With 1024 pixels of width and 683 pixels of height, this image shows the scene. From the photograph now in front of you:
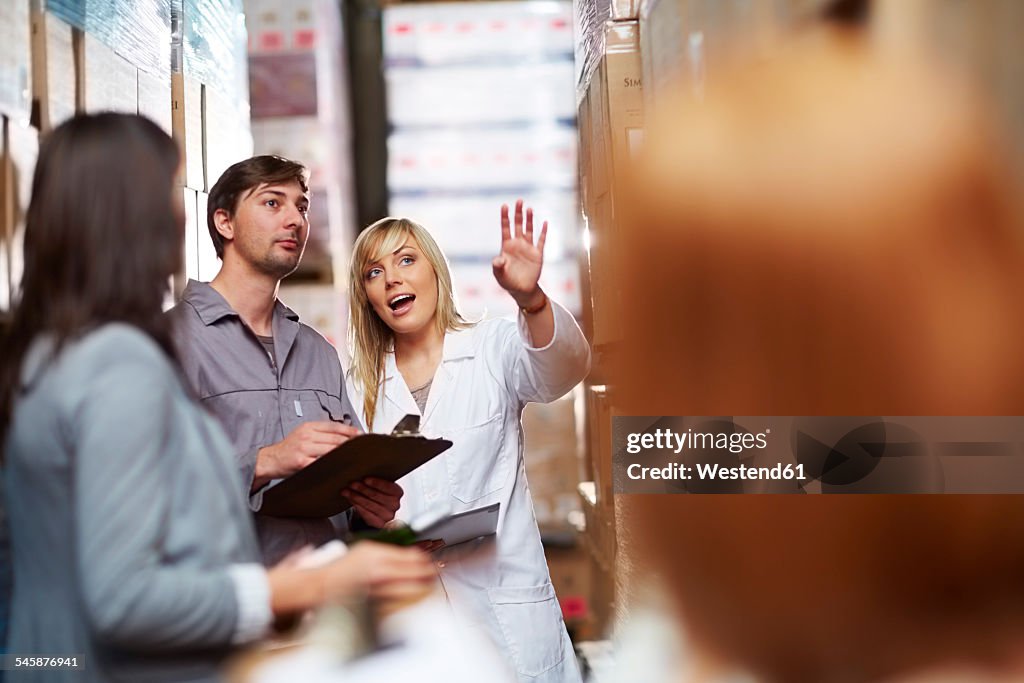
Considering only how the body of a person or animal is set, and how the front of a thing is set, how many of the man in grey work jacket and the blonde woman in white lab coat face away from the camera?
0

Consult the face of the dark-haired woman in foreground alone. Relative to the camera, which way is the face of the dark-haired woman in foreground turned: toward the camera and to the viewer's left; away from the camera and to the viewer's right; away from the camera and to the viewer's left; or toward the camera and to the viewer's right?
away from the camera and to the viewer's right

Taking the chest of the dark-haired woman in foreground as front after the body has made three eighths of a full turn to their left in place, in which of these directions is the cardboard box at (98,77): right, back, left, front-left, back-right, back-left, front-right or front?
right

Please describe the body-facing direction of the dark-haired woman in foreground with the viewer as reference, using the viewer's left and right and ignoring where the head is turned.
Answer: facing away from the viewer and to the right of the viewer

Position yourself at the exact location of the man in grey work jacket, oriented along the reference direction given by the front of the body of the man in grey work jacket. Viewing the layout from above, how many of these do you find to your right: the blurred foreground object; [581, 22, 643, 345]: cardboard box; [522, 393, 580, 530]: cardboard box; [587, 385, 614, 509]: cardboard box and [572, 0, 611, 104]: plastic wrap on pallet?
0

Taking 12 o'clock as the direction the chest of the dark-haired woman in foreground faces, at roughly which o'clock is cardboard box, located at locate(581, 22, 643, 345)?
The cardboard box is roughly at 12 o'clock from the dark-haired woman in foreground.

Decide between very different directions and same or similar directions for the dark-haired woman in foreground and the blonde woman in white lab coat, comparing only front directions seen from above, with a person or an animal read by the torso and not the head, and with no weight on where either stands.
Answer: very different directions

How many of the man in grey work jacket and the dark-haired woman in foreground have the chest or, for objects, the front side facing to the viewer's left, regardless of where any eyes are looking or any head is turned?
0

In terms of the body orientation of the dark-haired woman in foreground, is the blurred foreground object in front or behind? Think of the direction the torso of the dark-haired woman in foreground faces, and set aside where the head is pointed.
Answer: in front

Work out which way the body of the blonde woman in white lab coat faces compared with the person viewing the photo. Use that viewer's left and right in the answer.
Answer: facing the viewer and to the left of the viewer

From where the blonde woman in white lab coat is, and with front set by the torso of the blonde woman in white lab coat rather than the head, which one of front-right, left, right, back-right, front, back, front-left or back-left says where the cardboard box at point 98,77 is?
front-right
